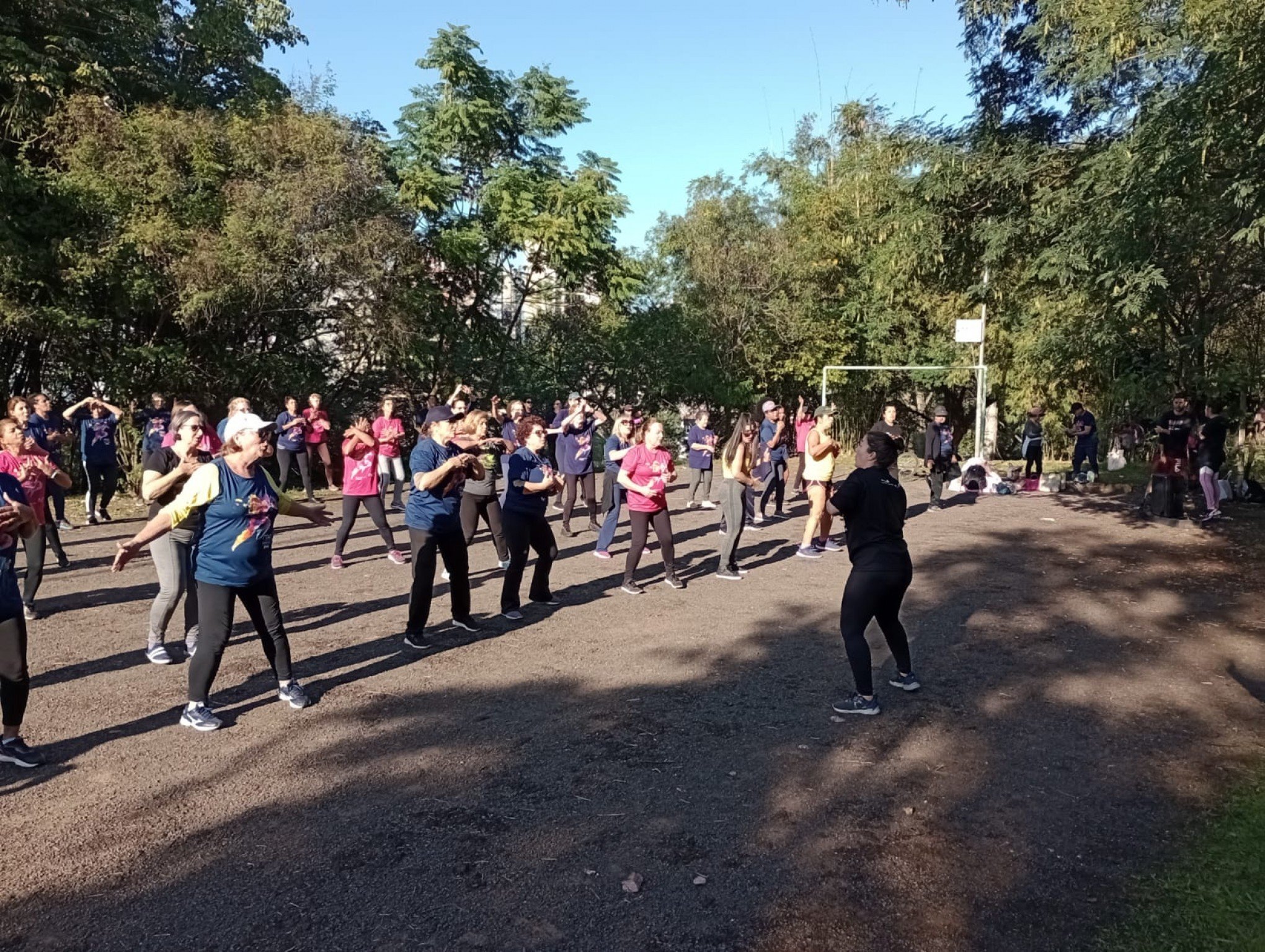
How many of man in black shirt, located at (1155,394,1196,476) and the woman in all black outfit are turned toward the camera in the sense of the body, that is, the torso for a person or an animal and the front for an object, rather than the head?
1

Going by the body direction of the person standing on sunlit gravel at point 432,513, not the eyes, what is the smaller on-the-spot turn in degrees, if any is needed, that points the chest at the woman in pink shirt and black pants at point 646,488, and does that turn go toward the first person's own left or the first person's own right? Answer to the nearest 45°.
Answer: approximately 90° to the first person's own left

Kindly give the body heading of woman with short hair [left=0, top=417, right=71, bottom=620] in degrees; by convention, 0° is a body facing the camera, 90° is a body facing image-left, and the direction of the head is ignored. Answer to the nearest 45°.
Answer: approximately 315°

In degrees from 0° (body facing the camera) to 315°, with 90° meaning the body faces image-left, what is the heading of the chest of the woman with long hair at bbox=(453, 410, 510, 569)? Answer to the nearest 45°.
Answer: approximately 315°

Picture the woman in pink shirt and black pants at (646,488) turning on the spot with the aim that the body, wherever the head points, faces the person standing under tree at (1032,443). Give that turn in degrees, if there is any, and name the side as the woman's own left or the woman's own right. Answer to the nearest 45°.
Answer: approximately 90° to the woman's own left

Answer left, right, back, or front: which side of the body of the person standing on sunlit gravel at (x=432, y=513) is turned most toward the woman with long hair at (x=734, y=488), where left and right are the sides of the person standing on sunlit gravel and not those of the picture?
left

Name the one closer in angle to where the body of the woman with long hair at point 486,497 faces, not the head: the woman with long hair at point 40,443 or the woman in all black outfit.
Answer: the woman in all black outfit

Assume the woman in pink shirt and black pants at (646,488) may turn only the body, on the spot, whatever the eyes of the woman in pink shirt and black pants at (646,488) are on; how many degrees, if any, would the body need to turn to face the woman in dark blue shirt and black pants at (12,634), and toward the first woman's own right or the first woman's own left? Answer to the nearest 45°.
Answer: approximately 90° to the first woman's own right

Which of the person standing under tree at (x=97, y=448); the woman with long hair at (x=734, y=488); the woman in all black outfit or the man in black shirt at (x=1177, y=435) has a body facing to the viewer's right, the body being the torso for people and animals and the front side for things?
the woman with long hair
